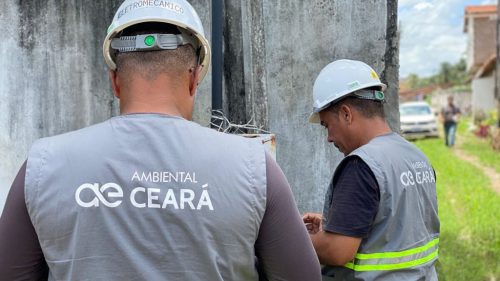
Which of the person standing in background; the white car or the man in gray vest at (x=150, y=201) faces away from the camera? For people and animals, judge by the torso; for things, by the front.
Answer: the man in gray vest

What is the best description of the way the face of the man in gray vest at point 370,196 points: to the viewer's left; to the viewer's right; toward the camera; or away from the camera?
to the viewer's left

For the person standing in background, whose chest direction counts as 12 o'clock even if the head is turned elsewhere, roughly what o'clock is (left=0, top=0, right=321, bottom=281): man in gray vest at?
The man in gray vest is roughly at 12 o'clock from the person standing in background.

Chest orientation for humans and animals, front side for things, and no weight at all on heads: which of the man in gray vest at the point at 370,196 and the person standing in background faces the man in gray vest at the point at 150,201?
the person standing in background

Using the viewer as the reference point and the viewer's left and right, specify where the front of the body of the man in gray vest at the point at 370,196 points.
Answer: facing away from the viewer and to the left of the viewer

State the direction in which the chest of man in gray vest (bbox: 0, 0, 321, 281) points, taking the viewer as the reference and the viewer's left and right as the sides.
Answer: facing away from the viewer

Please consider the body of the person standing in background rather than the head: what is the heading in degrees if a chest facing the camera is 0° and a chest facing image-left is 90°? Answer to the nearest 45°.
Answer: approximately 0°

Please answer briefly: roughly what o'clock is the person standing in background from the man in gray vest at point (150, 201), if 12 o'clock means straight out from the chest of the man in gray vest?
The person standing in background is roughly at 1 o'clock from the man in gray vest.

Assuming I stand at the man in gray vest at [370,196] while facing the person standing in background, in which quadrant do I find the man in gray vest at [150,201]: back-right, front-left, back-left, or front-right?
back-left

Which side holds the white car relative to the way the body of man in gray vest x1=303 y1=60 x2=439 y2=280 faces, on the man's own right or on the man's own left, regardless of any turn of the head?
on the man's own right

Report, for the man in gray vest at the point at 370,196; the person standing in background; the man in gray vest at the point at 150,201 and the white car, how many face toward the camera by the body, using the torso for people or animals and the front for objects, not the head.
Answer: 2
